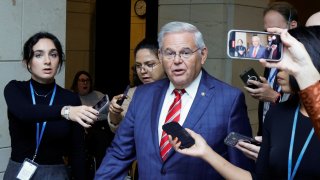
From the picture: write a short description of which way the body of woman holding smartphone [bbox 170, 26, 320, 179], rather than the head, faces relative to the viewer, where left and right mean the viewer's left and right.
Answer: facing the viewer and to the left of the viewer
